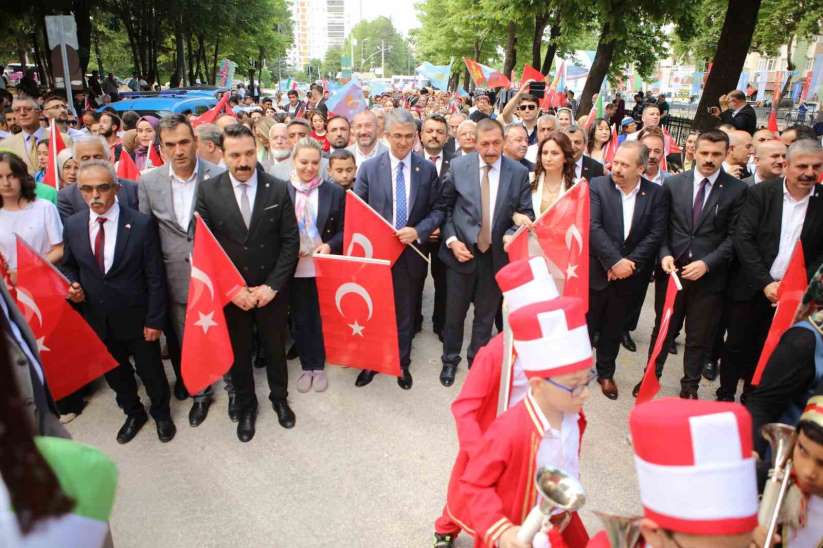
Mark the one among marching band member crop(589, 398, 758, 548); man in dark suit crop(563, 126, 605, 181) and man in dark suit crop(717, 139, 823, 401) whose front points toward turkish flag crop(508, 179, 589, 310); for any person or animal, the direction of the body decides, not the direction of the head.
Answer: man in dark suit crop(563, 126, 605, 181)

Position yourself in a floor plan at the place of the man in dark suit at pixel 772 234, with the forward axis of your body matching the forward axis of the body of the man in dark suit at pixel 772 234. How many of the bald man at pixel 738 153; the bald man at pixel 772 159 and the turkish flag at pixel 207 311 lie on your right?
1

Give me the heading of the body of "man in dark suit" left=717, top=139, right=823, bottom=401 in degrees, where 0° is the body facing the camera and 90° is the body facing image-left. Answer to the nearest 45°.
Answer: approximately 315°

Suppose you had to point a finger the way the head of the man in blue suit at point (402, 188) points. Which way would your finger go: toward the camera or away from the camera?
toward the camera

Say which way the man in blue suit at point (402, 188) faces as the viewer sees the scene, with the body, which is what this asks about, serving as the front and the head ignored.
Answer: toward the camera

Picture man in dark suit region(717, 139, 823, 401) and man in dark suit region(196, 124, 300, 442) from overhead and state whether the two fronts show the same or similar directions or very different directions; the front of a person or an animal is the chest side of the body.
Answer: same or similar directions

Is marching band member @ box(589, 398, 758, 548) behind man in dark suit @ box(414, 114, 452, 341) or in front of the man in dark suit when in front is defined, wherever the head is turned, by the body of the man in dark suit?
in front

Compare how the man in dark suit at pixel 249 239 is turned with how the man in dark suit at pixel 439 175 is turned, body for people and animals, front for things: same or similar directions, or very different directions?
same or similar directions

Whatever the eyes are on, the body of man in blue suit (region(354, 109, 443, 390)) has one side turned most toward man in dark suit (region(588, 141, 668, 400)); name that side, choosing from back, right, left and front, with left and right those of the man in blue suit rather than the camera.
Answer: left

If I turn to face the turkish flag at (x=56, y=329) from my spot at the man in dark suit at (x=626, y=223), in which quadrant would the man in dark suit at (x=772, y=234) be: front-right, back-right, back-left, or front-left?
back-left

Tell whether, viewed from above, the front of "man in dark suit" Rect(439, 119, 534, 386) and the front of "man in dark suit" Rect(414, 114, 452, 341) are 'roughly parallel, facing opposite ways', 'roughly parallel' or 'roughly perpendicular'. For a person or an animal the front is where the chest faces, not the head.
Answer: roughly parallel

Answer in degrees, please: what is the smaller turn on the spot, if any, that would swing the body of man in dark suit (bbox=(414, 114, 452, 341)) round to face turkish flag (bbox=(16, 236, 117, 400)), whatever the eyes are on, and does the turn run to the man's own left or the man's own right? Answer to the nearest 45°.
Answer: approximately 45° to the man's own right

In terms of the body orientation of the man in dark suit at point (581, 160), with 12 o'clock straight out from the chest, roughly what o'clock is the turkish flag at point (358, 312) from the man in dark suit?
The turkish flag is roughly at 1 o'clock from the man in dark suit.

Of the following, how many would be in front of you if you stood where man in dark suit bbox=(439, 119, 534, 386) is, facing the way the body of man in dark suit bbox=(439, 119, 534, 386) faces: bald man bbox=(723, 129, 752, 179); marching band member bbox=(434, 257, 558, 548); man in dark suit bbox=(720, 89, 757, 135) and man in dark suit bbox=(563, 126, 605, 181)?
1

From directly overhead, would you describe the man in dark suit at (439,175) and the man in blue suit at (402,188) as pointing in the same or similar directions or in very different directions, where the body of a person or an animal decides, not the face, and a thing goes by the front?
same or similar directions
